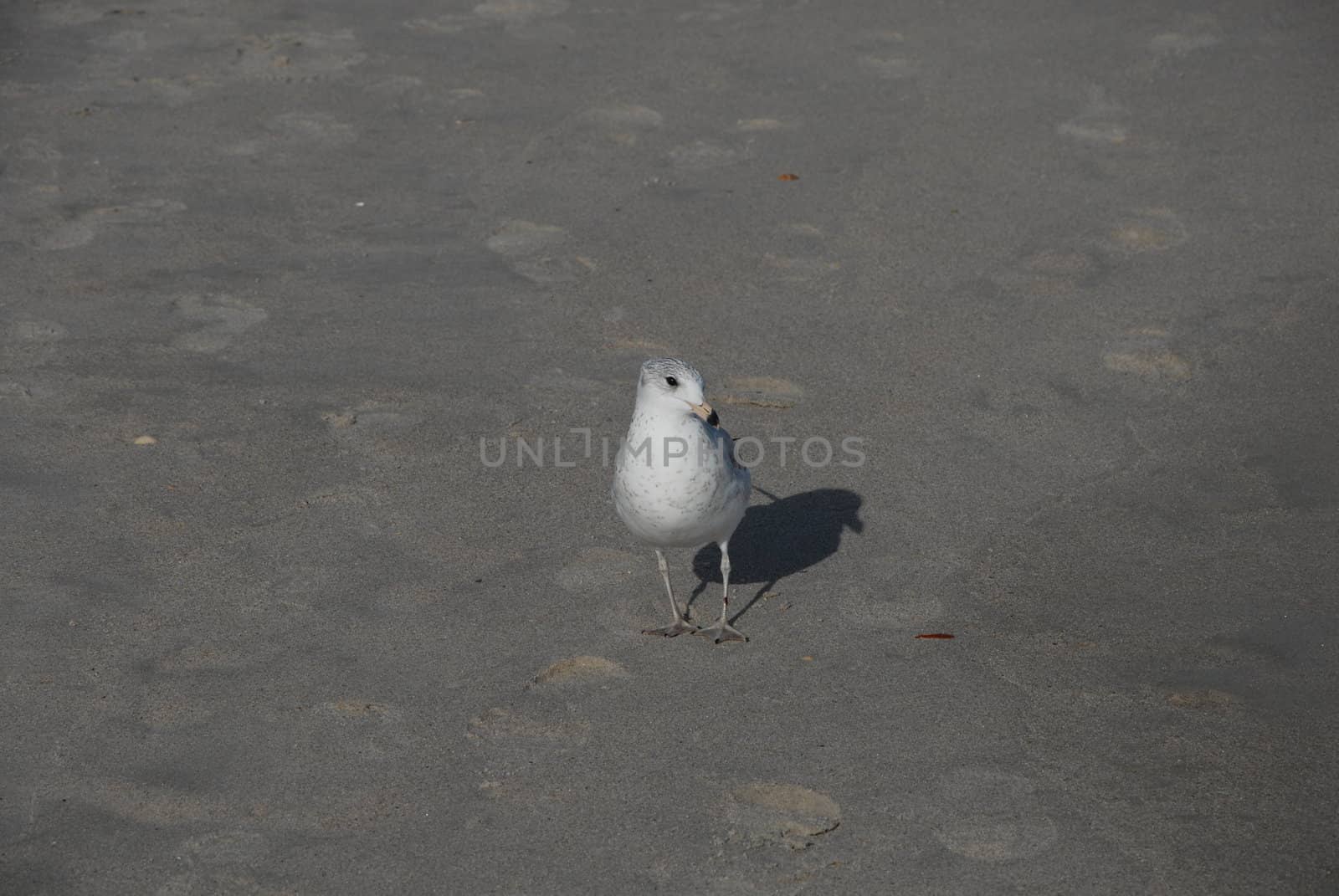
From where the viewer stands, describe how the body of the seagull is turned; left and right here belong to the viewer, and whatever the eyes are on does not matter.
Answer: facing the viewer
